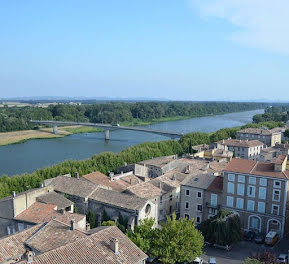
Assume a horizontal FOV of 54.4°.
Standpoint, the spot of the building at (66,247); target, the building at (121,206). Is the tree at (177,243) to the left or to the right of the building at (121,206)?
right

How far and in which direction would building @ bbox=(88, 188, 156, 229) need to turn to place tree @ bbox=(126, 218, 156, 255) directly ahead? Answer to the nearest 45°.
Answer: approximately 45° to its right

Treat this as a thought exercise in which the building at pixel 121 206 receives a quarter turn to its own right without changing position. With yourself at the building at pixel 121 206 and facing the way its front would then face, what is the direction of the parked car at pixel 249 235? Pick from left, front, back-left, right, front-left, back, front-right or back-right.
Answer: back-left

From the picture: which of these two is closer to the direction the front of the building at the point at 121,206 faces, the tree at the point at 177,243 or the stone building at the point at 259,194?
the tree

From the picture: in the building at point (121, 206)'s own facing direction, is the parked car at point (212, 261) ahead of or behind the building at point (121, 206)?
ahead

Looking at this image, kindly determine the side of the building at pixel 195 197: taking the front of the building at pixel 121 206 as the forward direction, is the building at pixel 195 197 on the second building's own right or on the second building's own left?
on the second building's own left

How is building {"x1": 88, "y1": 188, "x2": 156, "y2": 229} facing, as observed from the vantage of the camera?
facing the viewer and to the right of the viewer

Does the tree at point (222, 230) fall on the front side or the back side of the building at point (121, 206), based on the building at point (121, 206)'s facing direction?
on the front side

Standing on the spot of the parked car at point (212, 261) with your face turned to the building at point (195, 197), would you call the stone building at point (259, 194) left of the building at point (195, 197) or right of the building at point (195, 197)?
right

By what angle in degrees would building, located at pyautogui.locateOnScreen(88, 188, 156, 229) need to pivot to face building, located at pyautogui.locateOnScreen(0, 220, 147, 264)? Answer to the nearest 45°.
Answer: approximately 45° to its right

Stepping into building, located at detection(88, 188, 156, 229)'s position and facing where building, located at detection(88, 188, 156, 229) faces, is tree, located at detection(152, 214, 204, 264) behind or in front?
in front

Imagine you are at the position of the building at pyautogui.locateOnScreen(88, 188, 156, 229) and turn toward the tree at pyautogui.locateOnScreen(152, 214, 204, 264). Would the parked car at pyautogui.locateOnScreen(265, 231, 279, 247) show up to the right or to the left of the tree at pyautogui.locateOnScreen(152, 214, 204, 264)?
left
